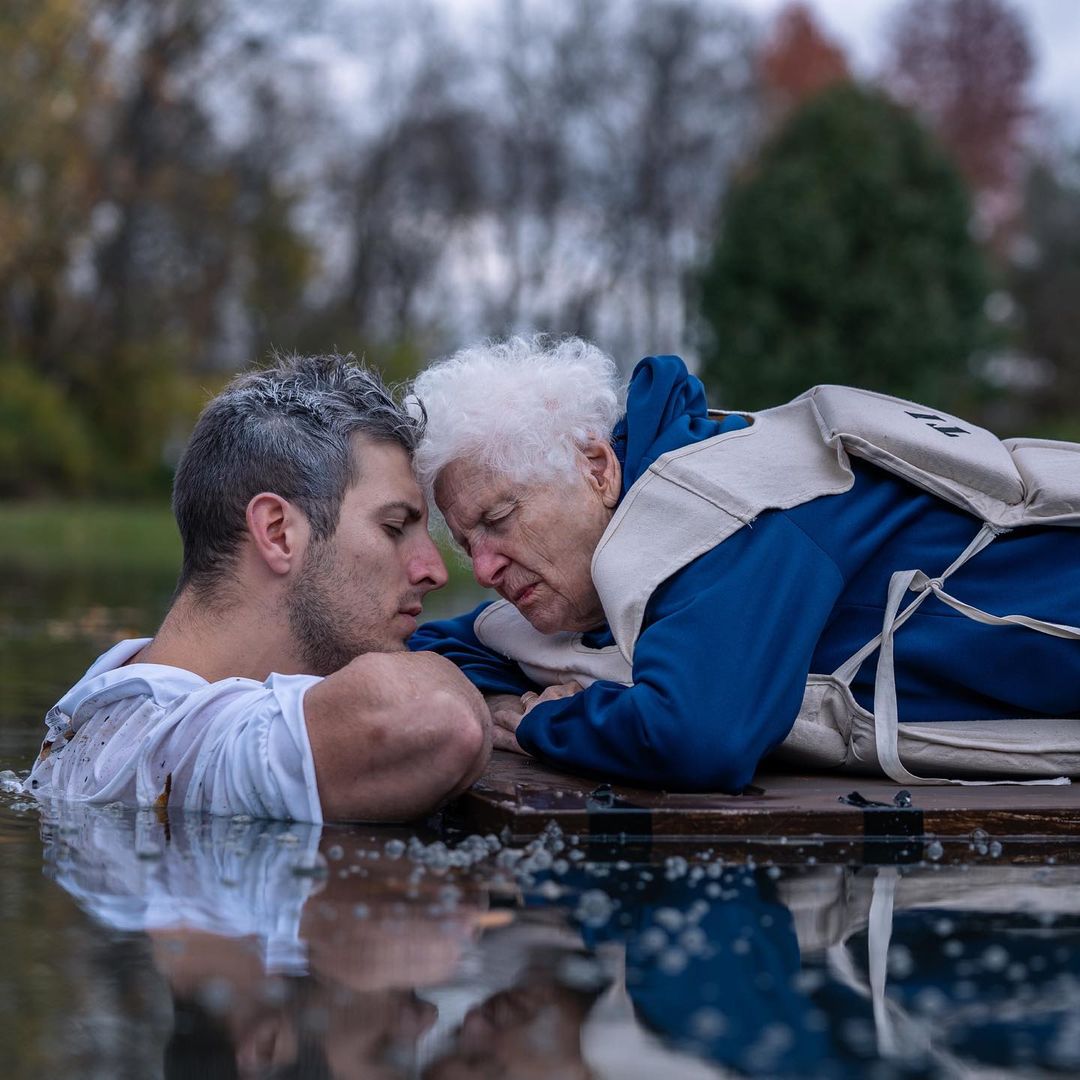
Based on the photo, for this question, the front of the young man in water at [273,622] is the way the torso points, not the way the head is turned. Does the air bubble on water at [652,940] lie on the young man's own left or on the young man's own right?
on the young man's own right

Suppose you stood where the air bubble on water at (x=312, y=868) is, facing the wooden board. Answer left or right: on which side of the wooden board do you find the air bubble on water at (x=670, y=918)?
right

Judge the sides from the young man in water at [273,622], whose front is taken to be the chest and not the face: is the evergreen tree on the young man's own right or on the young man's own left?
on the young man's own left

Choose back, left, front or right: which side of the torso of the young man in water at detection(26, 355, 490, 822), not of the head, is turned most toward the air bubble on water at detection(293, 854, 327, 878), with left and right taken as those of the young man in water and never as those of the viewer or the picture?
right

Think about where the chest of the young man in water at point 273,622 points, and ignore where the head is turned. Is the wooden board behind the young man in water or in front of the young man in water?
in front

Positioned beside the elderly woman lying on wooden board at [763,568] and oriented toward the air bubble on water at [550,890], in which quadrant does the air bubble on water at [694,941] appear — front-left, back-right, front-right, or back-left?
front-left

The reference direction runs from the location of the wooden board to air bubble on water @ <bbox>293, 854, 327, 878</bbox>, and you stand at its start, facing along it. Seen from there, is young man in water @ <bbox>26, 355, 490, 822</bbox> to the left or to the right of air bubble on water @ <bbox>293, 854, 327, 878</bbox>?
right

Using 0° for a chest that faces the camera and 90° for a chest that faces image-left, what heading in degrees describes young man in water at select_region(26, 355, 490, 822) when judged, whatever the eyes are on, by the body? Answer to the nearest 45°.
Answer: approximately 270°

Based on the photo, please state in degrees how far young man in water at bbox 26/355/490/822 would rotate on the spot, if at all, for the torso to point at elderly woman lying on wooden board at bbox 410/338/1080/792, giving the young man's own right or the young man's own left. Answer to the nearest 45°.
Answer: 0° — they already face them

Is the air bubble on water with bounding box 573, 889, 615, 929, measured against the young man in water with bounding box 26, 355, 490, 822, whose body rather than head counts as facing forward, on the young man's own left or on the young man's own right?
on the young man's own right

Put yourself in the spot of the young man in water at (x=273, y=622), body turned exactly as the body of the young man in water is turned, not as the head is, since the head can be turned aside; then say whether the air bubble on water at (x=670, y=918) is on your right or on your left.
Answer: on your right

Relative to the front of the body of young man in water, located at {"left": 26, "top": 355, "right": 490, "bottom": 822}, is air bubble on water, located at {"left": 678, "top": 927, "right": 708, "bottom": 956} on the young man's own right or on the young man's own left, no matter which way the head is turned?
on the young man's own right

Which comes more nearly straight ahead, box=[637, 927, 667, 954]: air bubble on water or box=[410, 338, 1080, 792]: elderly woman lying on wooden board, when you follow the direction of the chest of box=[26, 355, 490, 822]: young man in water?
the elderly woman lying on wooden board

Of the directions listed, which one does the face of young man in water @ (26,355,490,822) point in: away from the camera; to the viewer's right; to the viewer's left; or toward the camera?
to the viewer's right
